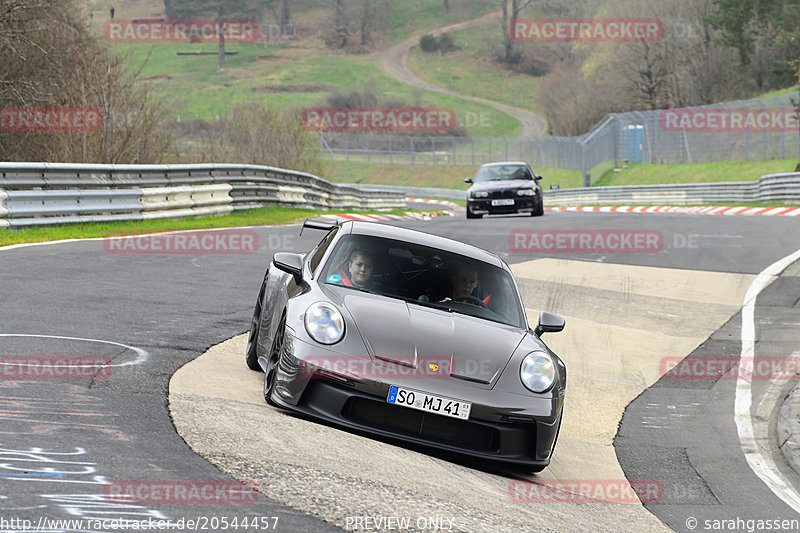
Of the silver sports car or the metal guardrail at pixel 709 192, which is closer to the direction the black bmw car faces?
the silver sports car

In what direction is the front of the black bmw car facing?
toward the camera

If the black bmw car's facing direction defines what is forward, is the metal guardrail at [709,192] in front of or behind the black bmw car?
behind

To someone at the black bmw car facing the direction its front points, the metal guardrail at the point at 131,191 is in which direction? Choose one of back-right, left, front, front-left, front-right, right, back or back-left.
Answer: front-right

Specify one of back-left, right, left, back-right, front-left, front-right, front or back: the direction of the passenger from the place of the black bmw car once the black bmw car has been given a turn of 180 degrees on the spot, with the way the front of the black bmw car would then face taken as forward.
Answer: back

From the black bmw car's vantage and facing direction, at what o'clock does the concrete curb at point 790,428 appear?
The concrete curb is roughly at 12 o'clock from the black bmw car.

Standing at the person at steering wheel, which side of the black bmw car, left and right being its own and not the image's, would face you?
front

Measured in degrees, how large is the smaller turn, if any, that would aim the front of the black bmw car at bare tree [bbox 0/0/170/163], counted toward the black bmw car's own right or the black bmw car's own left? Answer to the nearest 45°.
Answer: approximately 45° to the black bmw car's own right

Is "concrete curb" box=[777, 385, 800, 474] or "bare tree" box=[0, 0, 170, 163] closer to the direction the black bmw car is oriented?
the concrete curb

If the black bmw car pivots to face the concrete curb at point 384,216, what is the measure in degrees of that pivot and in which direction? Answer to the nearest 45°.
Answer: approximately 135° to its right

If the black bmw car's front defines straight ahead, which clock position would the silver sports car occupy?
The silver sports car is roughly at 12 o'clock from the black bmw car.

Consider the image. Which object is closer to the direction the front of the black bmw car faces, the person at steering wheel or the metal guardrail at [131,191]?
the person at steering wheel
